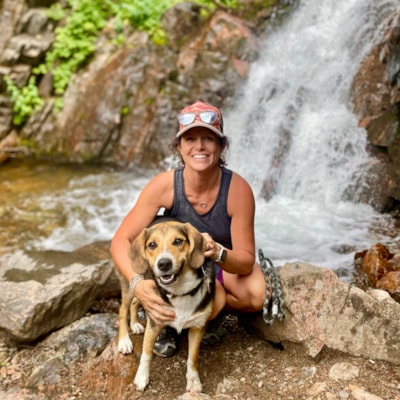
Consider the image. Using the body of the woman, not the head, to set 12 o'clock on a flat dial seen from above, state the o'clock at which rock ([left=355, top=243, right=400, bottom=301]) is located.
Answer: The rock is roughly at 8 o'clock from the woman.

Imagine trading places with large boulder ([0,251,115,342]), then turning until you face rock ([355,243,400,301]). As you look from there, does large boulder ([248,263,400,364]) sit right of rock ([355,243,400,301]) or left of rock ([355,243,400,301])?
right

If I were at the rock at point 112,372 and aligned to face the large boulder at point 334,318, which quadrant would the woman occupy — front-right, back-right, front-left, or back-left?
front-left

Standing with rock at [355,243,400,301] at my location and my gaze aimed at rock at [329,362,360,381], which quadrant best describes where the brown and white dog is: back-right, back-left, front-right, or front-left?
front-right

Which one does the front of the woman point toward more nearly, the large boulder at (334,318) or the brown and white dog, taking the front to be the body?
the brown and white dog

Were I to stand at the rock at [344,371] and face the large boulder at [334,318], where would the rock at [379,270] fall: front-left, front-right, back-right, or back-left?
front-right

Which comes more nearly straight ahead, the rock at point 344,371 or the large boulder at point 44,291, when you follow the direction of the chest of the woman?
the rock

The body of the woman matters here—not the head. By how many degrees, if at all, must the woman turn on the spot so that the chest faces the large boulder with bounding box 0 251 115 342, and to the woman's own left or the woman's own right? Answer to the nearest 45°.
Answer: approximately 135° to the woman's own right

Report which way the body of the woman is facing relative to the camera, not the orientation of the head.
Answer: toward the camera

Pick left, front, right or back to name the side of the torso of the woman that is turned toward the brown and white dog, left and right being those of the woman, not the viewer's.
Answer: front
